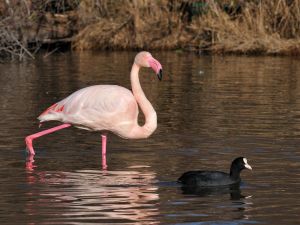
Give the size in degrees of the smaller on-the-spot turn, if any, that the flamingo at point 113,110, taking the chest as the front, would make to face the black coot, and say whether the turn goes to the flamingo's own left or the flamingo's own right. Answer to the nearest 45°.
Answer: approximately 45° to the flamingo's own right

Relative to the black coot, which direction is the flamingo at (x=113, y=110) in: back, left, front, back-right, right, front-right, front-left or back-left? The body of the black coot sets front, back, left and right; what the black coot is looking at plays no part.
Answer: back-left

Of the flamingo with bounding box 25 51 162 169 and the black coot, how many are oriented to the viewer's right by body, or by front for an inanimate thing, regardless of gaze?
2

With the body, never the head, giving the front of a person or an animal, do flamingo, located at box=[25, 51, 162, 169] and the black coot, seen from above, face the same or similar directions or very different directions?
same or similar directions

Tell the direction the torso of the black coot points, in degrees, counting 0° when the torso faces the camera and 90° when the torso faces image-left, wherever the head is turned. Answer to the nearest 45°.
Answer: approximately 270°

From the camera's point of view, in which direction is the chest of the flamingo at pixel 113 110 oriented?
to the viewer's right
